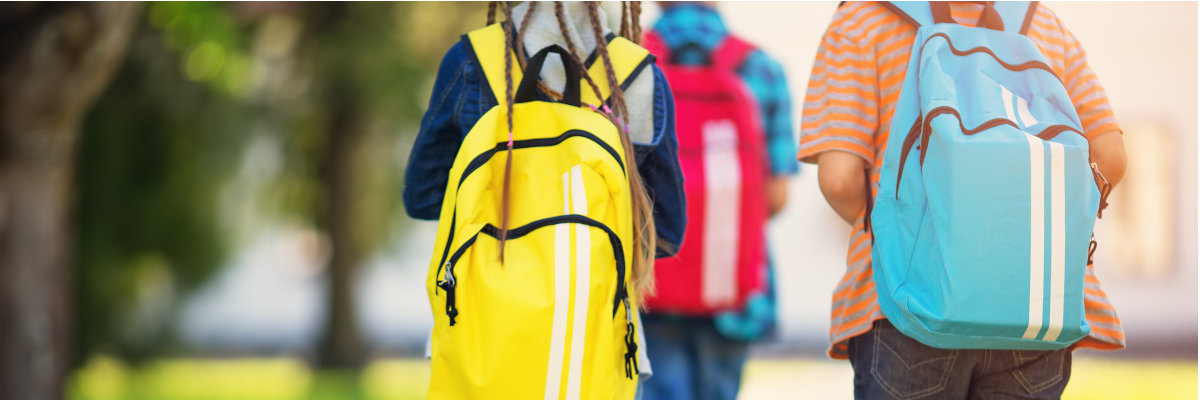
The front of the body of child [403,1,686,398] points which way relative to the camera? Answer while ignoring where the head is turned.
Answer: away from the camera

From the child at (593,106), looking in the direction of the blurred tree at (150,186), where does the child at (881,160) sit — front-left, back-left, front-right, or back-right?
back-right

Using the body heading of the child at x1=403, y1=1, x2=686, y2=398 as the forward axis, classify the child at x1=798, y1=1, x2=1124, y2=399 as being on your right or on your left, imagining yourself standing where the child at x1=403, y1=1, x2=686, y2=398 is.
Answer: on your right

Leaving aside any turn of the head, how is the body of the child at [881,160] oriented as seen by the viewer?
away from the camera

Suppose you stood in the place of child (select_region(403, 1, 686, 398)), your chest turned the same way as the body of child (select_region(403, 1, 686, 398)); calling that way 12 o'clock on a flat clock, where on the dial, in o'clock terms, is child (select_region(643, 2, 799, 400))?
child (select_region(643, 2, 799, 400)) is roughly at 1 o'clock from child (select_region(403, 1, 686, 398)).

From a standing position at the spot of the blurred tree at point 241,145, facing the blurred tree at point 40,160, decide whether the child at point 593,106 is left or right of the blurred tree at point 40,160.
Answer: left

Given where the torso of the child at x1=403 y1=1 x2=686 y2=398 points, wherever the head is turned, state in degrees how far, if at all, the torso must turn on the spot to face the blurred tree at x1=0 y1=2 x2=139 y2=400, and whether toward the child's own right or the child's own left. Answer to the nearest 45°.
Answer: approximately 45° to the child's own left

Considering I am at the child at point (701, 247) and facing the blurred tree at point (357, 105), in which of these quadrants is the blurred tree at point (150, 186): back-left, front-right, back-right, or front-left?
front-left

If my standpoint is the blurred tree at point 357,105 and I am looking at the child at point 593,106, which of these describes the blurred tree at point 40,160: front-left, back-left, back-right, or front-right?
front-right

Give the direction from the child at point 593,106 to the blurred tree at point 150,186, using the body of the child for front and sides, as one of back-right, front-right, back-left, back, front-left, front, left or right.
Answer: front-left

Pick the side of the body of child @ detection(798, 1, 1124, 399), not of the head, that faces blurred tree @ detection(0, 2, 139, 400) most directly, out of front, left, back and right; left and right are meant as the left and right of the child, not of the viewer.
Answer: front

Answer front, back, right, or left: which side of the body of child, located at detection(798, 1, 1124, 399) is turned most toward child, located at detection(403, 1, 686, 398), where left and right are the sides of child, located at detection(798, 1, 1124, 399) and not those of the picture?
left
